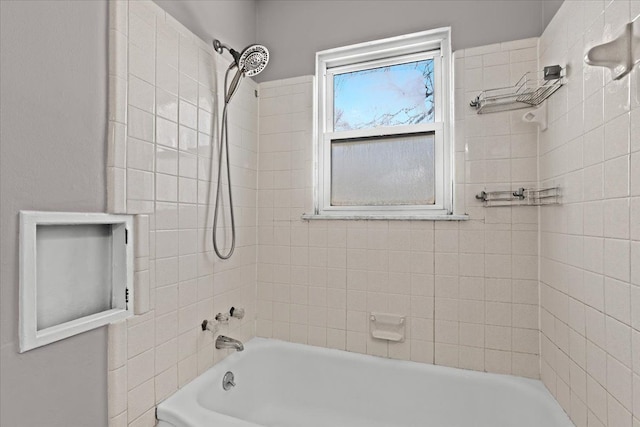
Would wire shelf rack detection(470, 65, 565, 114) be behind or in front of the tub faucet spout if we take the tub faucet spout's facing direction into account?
in front

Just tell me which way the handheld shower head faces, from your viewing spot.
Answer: facing the viewer and to the right of the viewer

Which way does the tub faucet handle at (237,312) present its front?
to the viewer's right

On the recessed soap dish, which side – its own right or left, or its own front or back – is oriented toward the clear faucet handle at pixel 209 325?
right

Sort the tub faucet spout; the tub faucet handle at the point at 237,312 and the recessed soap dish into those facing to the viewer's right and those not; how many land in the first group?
2

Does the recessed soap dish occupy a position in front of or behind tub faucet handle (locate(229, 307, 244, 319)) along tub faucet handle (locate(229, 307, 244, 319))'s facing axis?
in front

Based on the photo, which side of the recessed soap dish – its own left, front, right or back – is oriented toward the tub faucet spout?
right

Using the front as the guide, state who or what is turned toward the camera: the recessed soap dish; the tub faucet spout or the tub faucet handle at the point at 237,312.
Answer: the recessed soap dish

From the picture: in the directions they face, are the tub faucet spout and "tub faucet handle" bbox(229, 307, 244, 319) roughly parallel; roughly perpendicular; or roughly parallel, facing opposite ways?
roughly parallel

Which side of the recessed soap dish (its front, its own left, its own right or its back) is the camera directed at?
front

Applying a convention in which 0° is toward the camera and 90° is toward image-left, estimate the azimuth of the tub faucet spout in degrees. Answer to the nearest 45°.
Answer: approximately 270°
